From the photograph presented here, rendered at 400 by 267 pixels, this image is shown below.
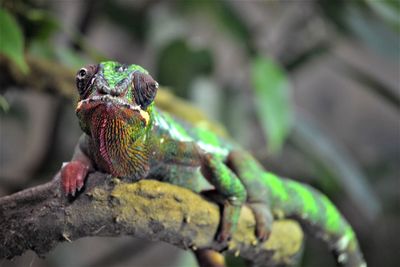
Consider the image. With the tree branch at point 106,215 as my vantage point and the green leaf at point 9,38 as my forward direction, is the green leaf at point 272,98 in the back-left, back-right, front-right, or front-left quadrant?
front-right

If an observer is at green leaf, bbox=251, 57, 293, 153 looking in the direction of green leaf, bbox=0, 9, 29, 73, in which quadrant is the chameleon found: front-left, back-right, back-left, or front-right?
front-left

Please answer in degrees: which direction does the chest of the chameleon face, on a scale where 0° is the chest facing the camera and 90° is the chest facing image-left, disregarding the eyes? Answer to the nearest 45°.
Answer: approximately 45°

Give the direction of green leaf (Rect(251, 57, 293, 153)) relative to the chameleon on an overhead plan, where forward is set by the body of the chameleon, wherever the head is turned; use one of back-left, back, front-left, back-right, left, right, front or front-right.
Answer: back-right
